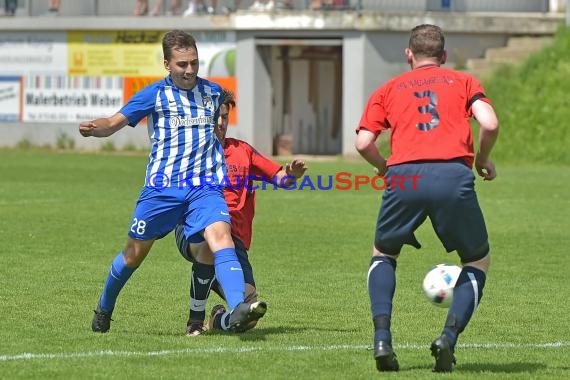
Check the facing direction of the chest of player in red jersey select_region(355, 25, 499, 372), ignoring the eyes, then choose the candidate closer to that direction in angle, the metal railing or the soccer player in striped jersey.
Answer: the metal railing

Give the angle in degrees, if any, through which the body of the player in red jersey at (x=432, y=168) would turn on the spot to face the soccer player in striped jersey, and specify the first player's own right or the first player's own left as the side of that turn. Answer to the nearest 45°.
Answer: approximately 45° to the first player's own left

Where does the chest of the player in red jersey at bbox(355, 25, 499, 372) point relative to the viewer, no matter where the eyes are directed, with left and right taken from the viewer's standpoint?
facing away from the viewer

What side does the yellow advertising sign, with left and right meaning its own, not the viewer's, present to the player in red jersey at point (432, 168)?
front

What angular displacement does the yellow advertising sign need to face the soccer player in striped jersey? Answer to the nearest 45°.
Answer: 0° — it already faces them

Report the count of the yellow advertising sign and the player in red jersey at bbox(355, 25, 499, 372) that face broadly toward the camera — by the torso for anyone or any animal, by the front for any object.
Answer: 1

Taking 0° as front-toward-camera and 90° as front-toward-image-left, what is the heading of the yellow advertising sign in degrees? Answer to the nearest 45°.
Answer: approximately 0°

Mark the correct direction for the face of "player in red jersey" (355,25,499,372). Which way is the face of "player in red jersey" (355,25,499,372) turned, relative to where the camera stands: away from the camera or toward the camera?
away from the camera

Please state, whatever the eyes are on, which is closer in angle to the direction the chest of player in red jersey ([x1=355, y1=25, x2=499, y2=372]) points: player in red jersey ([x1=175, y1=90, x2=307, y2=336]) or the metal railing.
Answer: the metal railing

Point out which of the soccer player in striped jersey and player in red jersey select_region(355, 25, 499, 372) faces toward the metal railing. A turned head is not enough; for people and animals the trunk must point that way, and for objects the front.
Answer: the player in red jersey

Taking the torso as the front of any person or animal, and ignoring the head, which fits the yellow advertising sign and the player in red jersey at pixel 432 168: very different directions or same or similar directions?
very different directions

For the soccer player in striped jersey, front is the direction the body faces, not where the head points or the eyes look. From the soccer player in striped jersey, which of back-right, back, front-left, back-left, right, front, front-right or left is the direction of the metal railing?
back-left

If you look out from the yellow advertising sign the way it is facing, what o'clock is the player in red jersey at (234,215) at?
The player in red jersey is roughly at 12 o'clock from the yellow advertising sign.

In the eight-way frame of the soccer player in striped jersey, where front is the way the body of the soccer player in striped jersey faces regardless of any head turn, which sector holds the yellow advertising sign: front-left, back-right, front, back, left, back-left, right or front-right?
back-left

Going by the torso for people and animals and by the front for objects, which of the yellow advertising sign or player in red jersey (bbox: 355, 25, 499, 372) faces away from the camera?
the player in red jersey
